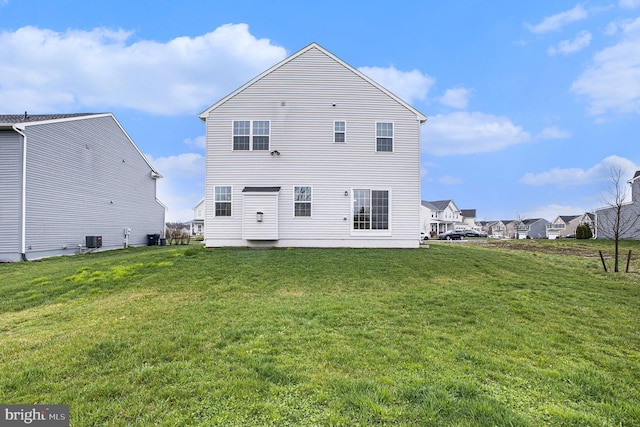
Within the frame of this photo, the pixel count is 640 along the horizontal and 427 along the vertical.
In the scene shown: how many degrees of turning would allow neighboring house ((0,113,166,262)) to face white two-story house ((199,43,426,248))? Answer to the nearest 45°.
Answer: approximately 90° to its right

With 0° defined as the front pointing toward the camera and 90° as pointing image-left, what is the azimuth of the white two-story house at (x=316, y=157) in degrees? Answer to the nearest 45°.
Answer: approximately 180°

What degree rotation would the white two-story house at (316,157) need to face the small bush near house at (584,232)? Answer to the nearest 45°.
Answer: approximately 45° to its right

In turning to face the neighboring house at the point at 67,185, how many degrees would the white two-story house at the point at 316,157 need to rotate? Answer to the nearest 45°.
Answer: approximately 90° to its left

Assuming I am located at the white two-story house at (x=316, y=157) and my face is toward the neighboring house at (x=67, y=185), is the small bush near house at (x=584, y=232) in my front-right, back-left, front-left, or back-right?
back-right
